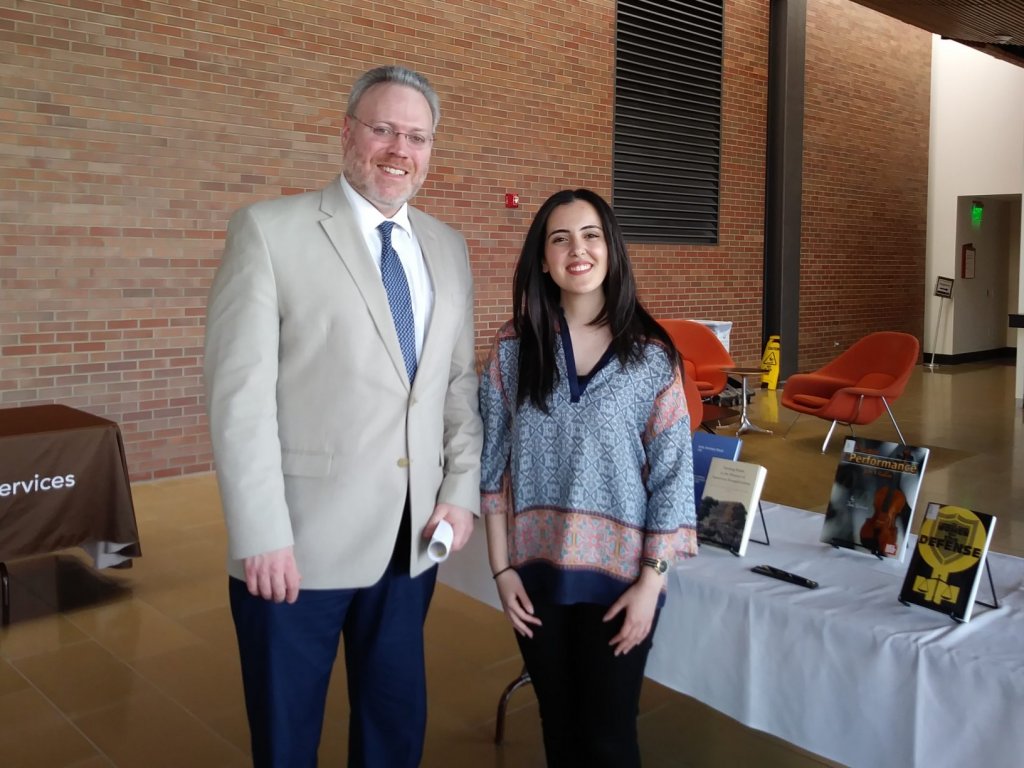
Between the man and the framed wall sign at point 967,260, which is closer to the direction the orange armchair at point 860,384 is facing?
the man

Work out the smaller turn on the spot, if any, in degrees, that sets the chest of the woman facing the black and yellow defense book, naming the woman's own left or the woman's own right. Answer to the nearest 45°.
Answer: approximately 90° to the woman's own left

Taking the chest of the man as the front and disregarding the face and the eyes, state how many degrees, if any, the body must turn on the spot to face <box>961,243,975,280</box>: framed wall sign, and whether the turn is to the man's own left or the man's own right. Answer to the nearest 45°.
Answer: approximately 90° to the man's own left

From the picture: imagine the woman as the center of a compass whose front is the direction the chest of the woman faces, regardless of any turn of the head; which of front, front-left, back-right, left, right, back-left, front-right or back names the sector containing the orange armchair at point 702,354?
back

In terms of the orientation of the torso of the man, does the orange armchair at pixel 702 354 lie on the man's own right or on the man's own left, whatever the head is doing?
on the man's own left

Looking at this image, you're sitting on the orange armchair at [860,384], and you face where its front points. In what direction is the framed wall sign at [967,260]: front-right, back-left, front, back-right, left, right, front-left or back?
back-right

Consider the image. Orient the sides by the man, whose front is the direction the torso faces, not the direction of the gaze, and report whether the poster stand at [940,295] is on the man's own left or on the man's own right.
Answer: on the man's own left

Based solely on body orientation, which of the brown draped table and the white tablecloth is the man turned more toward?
the white tablecloth

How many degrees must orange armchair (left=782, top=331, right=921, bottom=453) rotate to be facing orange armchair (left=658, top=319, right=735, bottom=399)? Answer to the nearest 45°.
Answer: approximately 45° to its right
